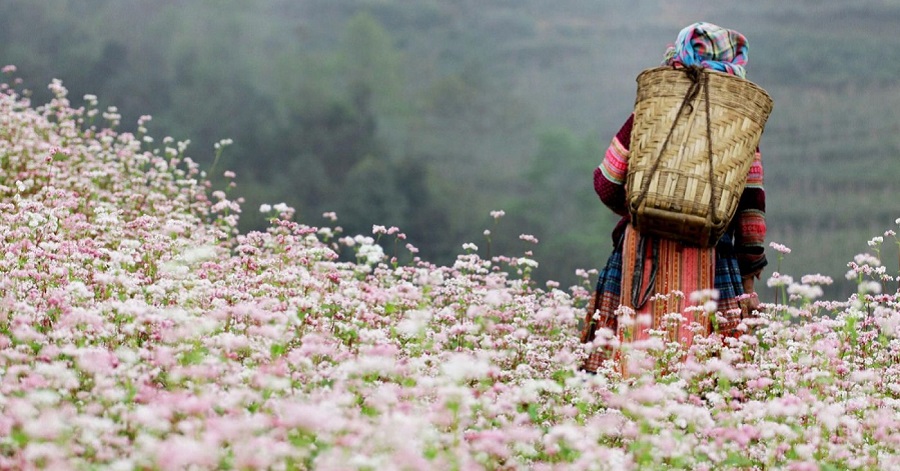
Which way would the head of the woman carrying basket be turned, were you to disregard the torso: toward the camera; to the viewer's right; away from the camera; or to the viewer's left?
away from the camera

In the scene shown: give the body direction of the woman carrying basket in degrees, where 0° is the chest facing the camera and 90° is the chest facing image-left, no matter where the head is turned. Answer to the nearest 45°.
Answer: approximately 180°
